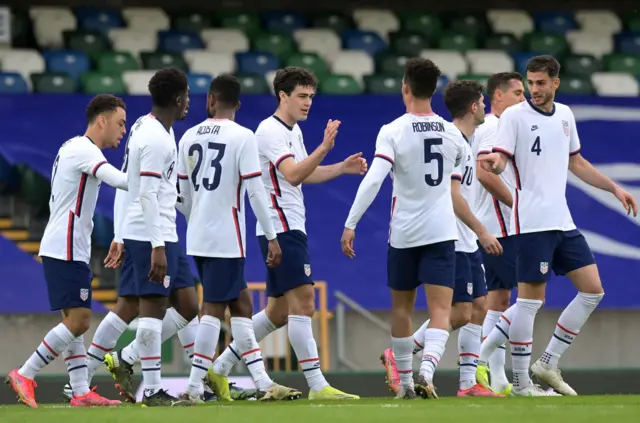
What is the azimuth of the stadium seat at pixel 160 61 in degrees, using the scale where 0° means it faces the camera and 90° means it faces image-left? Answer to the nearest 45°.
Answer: approximately 0°

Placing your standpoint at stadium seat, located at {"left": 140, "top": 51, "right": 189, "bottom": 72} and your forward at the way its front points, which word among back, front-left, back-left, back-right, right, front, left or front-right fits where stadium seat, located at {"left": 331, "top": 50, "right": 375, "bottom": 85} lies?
left

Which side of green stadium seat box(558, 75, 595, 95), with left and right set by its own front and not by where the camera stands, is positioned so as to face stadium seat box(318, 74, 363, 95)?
right

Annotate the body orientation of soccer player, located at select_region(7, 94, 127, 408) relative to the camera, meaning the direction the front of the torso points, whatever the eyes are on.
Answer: to the viewer's right

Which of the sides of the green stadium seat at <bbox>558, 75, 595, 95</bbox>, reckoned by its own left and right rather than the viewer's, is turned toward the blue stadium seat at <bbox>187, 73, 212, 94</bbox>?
right

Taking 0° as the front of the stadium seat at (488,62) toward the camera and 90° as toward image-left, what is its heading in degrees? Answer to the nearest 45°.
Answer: approximately 0°

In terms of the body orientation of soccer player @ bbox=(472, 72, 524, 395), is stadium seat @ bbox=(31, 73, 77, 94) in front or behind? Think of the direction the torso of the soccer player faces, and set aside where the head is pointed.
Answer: behind

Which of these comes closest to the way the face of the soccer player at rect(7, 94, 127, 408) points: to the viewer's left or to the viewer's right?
to the viewer's right
